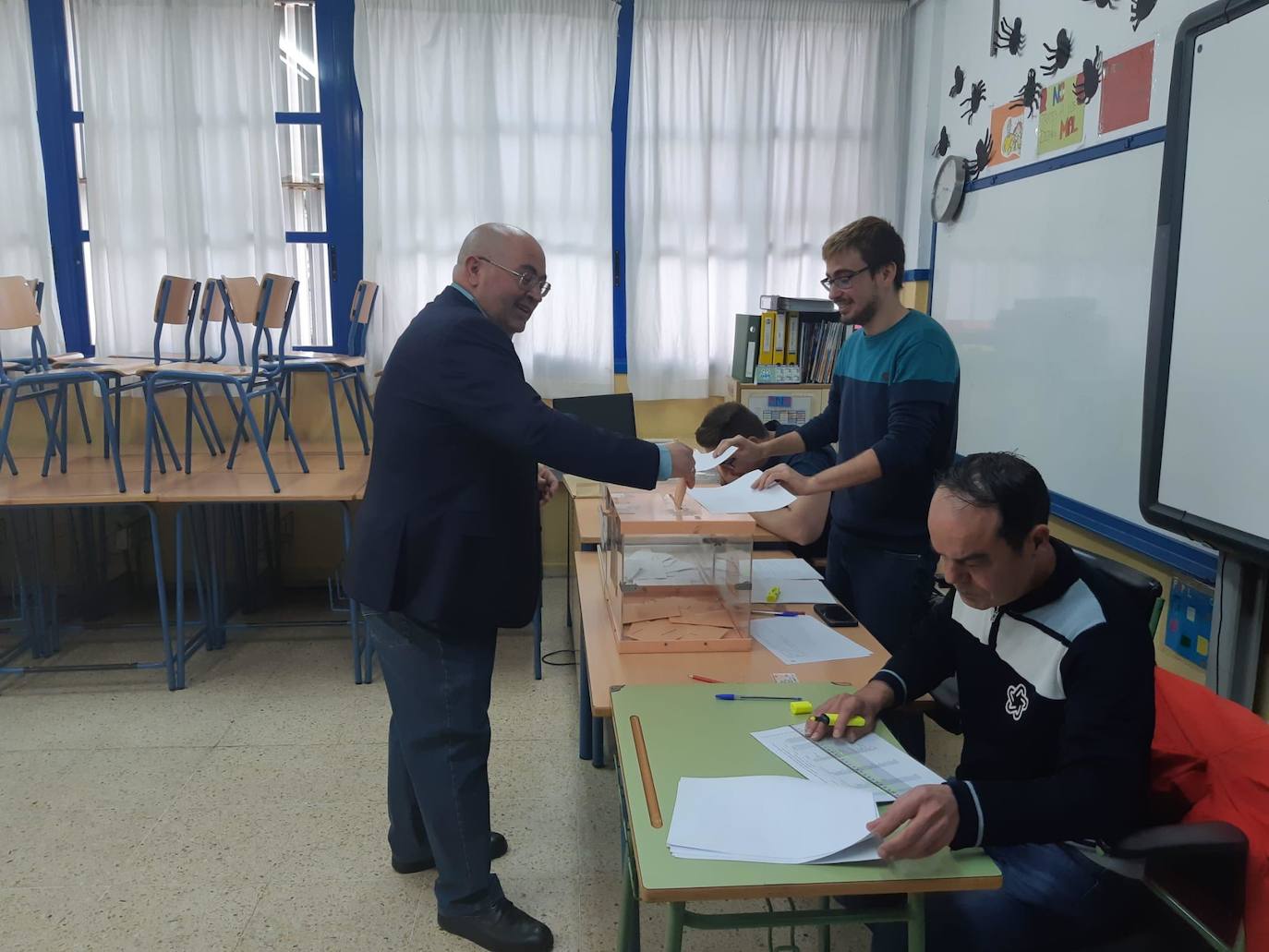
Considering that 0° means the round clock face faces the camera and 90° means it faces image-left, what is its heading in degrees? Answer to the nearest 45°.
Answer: approximately 45°

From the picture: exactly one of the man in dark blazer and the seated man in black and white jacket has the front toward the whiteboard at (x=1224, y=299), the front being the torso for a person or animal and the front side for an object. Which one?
the man in dark blazer

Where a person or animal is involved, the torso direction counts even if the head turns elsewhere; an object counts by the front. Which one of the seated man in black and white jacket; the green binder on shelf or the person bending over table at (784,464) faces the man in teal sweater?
the green binder on shelf

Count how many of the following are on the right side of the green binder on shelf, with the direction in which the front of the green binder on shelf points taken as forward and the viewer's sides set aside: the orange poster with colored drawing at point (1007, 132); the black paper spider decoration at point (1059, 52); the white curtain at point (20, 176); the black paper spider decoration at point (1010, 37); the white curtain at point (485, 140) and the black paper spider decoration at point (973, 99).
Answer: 2

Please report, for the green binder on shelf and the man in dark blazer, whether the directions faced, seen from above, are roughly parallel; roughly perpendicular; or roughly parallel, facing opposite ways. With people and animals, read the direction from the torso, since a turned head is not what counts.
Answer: roughly perpendicular

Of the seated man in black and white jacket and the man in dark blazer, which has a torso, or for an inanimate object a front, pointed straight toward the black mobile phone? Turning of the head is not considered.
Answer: the man in dark blazer

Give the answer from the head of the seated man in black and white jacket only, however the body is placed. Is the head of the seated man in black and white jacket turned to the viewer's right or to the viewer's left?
to the viewer's left

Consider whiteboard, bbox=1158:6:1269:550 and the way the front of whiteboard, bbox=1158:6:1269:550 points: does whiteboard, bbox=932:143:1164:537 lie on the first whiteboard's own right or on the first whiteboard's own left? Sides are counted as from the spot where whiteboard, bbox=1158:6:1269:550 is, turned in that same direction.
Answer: on the first whiteboard's own right

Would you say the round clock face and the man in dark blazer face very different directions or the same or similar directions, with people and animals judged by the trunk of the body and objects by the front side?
very different directions
